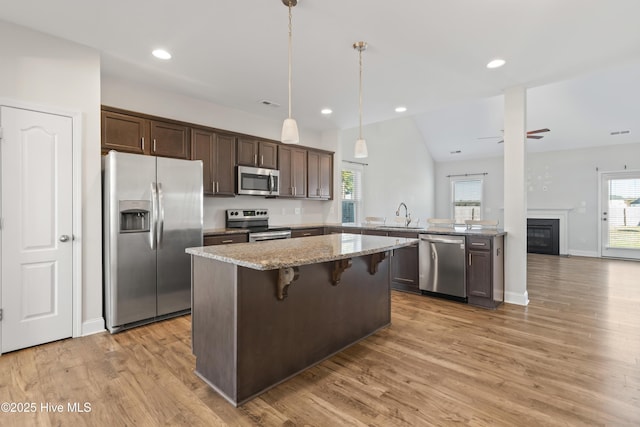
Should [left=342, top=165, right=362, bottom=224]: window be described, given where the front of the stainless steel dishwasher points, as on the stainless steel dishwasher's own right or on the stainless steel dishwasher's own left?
on the stainless steel dishwasher's own right

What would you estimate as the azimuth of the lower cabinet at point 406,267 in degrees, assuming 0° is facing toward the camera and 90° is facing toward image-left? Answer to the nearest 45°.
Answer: approximately 45°

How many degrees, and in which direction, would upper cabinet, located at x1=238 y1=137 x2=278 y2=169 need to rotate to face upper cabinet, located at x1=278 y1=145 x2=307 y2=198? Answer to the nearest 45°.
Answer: approximately 90° to its left

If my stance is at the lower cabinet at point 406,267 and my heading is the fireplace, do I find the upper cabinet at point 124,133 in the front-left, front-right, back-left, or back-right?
back-left

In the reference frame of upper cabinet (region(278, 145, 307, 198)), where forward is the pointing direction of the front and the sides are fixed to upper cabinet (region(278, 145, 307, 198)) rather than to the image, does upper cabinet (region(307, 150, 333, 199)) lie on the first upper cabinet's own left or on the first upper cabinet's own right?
on the first upper cabinet's own left

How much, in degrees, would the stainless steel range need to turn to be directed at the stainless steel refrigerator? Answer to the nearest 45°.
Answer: approximately 90° to its right

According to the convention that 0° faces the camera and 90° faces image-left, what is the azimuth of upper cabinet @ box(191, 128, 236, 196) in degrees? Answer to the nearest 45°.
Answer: approximately 315°
